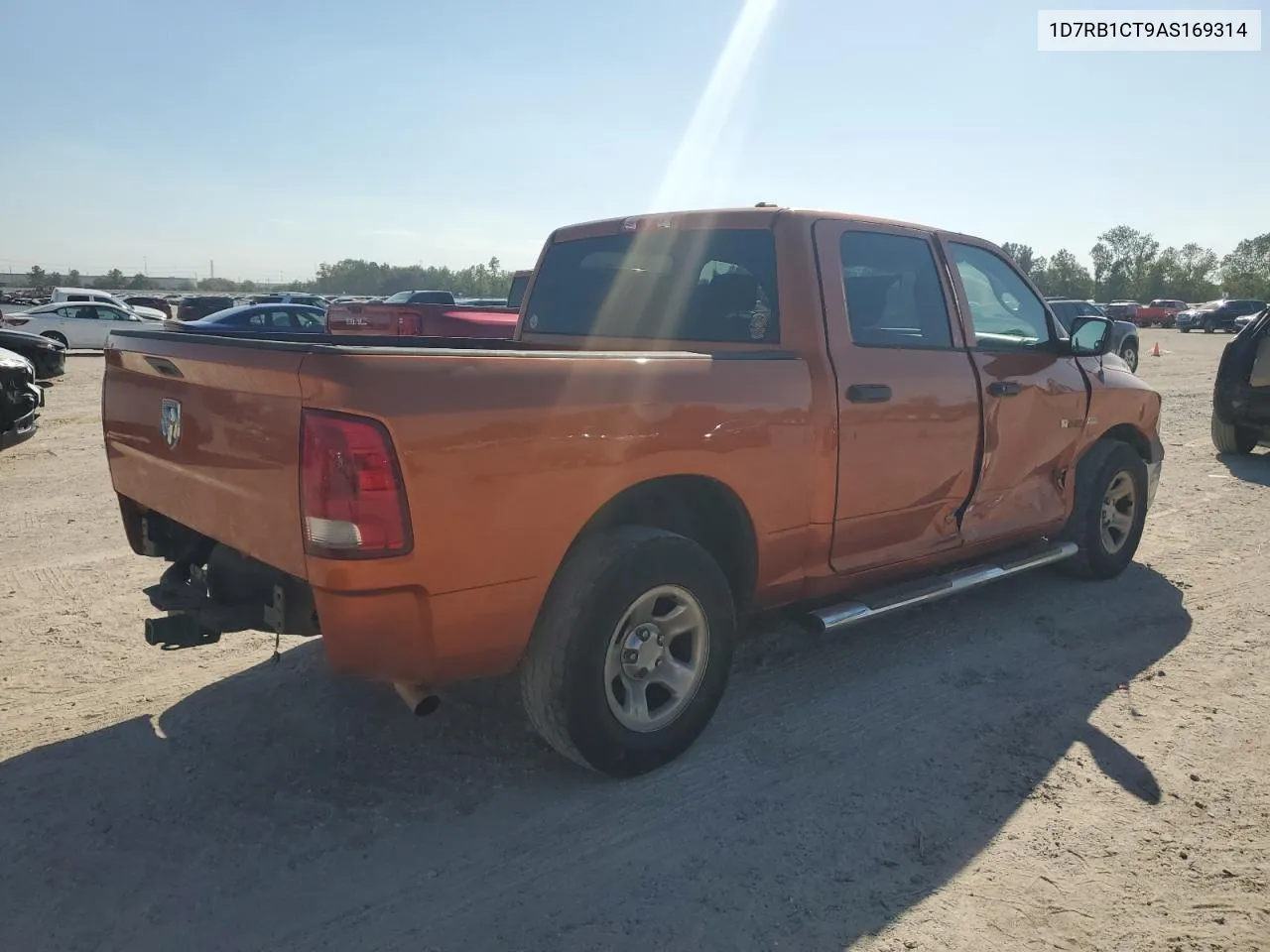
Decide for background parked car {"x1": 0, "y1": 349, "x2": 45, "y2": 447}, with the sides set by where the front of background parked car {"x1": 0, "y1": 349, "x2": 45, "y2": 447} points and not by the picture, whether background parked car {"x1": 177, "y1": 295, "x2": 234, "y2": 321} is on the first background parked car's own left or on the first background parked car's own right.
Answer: on the first background parked car's own left

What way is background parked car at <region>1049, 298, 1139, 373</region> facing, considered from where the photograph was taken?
facing the viewer and to the right of the viewer

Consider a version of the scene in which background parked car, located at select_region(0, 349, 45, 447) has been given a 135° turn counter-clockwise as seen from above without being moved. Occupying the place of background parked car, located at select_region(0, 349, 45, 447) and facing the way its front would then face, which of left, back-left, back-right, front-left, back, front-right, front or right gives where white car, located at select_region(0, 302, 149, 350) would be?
front

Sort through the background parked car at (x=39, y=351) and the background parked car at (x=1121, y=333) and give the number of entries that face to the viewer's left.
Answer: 0

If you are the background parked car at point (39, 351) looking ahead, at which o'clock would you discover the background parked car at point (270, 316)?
the background parked car at point (270, 316) is roughly at 10 o'clock from the background parked car at point (39, 351).

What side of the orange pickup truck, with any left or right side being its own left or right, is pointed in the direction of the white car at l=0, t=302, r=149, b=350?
left

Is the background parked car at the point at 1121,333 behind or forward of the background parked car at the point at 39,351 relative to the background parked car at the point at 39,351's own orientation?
forward

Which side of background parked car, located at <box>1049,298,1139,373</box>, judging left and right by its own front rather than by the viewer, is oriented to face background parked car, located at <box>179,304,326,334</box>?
back

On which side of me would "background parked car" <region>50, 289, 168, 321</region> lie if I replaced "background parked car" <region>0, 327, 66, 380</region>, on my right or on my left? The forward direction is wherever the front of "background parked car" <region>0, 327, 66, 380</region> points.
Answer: on my left

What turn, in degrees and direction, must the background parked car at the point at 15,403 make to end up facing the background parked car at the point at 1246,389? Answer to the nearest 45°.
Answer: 0° — it already faces it

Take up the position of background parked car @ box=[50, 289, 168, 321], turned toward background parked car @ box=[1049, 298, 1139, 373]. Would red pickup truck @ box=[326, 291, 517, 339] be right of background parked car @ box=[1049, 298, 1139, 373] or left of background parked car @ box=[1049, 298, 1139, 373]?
right
